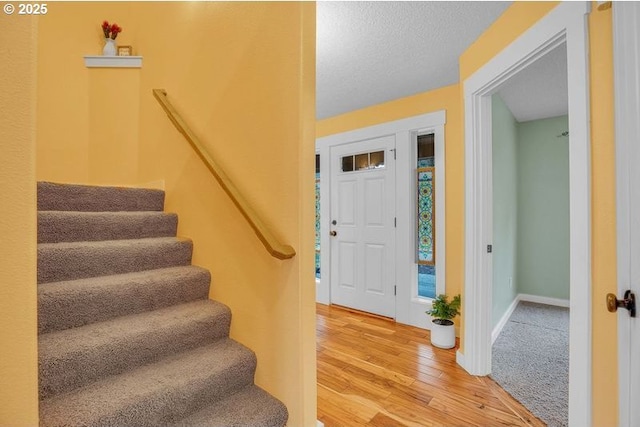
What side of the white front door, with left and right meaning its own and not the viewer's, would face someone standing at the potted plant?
left

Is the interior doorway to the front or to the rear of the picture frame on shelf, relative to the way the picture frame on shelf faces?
to the front

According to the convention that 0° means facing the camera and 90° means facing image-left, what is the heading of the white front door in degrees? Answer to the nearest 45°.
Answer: approximately 45°

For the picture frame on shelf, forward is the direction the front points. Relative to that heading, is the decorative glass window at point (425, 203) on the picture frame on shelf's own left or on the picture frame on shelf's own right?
on the picture frame on shelf's own left

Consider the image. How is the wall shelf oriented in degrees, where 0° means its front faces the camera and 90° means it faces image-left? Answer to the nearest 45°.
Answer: approximately 0°

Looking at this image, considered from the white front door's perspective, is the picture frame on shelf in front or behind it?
in front
